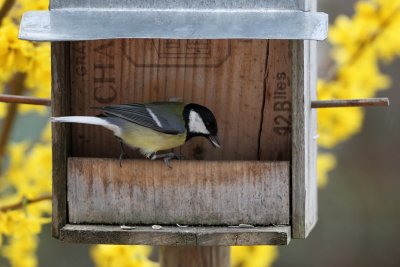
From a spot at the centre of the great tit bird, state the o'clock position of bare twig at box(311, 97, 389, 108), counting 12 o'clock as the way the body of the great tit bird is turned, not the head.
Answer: The bare twig is roughly at 12 o'clock from the great tit bird.

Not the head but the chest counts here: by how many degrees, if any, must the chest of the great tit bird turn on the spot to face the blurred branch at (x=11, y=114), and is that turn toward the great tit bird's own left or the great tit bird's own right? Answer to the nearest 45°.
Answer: approximately 135° to the great tit bird's own left

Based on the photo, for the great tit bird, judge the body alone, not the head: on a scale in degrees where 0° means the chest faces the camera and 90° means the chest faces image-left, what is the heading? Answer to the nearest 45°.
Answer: approximately 270°

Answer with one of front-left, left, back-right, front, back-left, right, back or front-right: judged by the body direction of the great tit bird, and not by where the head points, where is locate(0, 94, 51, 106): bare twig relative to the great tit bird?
back

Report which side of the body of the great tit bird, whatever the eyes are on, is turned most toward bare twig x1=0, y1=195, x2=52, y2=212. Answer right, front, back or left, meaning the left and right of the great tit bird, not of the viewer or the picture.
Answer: left

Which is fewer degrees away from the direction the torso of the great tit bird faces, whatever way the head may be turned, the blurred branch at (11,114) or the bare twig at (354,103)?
the bare twig

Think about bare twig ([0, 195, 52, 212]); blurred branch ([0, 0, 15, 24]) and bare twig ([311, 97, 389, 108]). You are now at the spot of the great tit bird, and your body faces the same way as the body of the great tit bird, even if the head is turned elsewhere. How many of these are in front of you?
1
